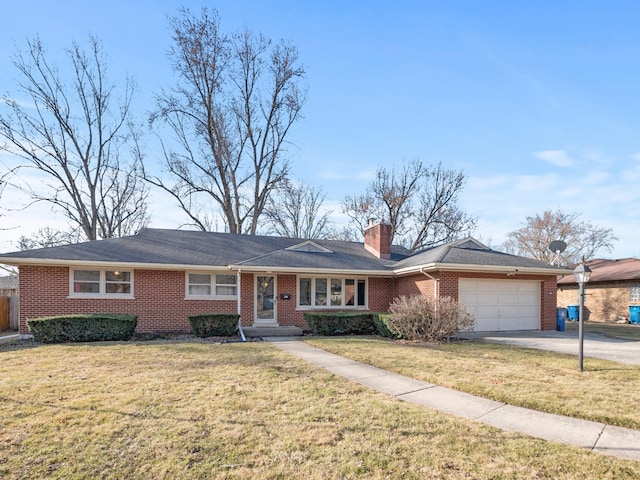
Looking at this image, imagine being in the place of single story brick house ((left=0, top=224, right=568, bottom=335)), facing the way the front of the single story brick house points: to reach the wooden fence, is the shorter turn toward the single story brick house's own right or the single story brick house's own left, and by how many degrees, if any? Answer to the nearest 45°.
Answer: approximately 90° to the single story brick house's own right

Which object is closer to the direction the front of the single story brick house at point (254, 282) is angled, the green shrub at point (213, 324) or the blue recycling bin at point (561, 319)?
the green shrub

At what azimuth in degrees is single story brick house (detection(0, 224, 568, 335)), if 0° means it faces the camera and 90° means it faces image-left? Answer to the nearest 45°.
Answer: approximately 0°

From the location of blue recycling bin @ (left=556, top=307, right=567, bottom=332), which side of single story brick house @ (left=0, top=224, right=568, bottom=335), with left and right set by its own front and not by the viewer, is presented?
left

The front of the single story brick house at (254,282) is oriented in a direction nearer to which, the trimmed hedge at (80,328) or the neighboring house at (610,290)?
the trimmed hedge
